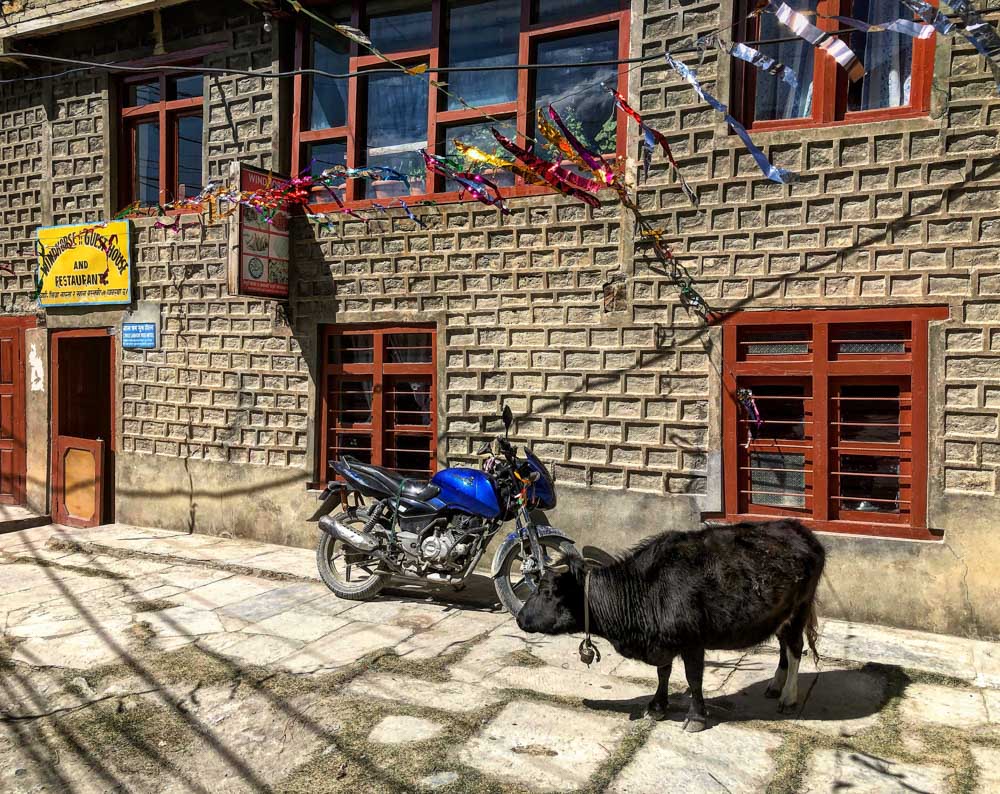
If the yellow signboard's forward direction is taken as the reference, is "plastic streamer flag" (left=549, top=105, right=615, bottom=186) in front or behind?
in front

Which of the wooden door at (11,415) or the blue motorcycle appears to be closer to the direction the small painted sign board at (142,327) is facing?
the blue motorcycle

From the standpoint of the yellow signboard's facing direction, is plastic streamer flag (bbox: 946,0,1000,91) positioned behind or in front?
in front

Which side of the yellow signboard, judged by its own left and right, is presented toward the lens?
front

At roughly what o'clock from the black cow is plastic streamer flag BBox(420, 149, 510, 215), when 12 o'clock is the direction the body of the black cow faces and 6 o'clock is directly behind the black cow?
The plastic streamer flag is roughly at 2 o'clock from the black cow.

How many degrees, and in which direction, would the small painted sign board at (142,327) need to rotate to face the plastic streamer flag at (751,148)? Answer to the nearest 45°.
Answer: approximately 45° to its left

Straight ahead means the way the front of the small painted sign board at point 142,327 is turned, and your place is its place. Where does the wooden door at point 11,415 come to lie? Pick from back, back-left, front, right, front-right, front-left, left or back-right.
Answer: back-right

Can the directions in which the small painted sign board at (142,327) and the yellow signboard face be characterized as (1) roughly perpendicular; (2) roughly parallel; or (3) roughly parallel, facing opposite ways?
roughly parallel

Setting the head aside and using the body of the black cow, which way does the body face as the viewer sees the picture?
to the viewer's left

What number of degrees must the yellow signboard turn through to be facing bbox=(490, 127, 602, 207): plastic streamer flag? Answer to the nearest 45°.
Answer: approximately 45° to its left

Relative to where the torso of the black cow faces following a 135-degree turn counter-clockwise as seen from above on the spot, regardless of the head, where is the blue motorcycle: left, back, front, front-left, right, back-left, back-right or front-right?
back

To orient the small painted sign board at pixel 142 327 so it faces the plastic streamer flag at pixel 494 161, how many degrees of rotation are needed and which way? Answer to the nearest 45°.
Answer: approximately 45° to its left

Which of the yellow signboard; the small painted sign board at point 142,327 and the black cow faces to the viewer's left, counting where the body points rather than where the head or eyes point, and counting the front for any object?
the black cow

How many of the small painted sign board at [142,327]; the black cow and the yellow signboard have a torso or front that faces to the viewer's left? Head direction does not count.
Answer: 1
